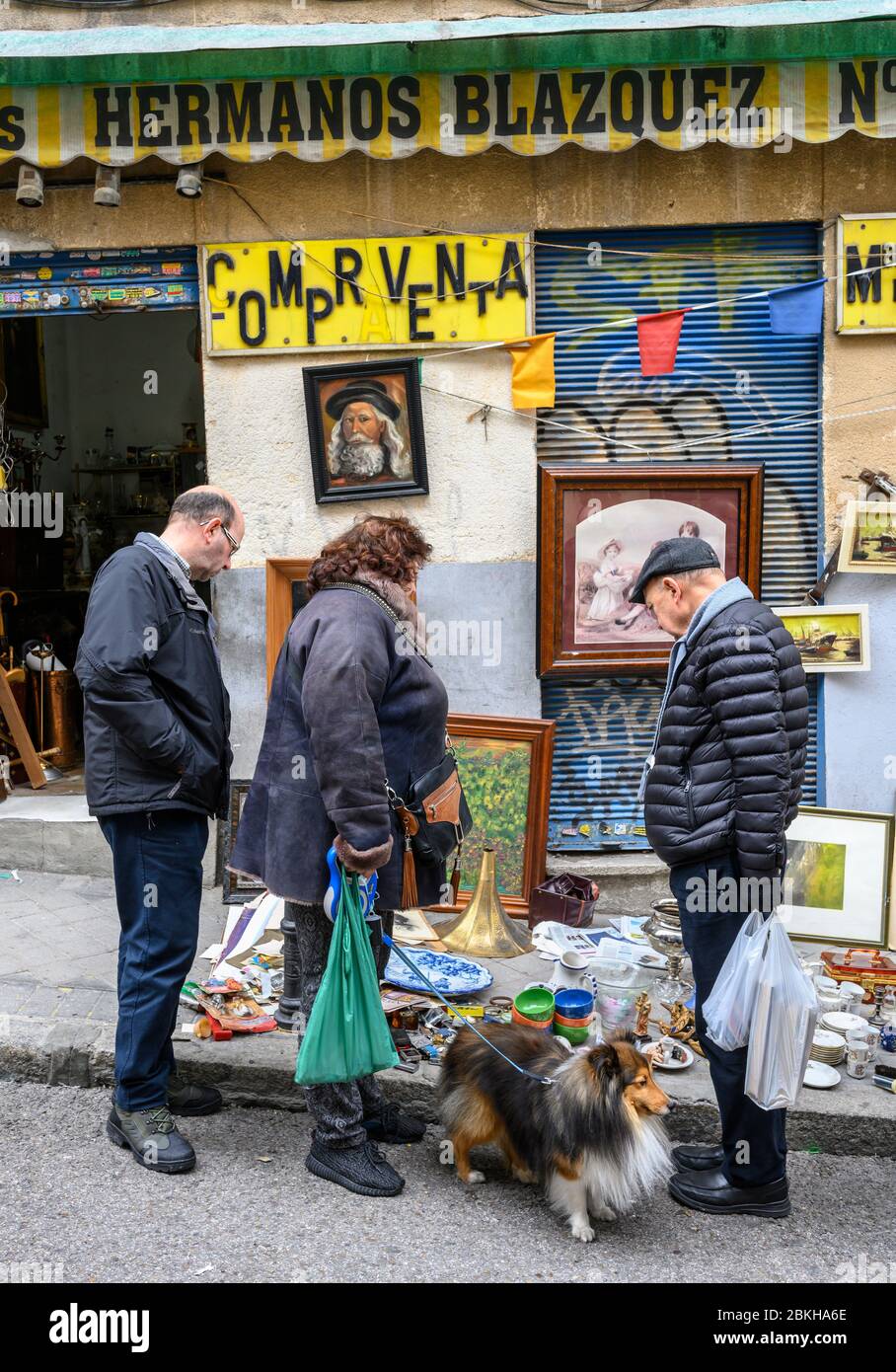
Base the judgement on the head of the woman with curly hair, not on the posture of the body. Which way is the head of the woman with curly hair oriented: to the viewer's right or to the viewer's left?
to the viewer's right

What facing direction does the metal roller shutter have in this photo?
toward the camera

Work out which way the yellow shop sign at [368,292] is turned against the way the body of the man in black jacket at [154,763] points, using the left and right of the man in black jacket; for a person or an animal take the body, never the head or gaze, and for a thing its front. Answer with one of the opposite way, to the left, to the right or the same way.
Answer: to the right

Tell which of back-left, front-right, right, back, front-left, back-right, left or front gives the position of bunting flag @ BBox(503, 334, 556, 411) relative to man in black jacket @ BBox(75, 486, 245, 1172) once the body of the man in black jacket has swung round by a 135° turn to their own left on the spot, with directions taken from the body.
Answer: right

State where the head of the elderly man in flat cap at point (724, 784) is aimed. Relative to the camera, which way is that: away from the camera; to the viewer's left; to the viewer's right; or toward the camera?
to the viewer's left

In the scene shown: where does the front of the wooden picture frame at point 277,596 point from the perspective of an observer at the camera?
facing the viewer

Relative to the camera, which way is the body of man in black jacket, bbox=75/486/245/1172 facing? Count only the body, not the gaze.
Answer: to the viewer's right

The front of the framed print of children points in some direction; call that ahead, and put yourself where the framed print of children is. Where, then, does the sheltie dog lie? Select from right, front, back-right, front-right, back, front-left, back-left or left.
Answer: front
